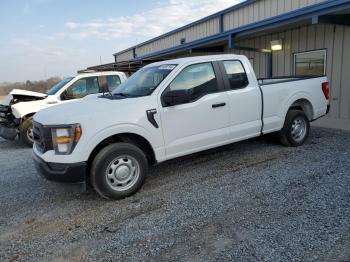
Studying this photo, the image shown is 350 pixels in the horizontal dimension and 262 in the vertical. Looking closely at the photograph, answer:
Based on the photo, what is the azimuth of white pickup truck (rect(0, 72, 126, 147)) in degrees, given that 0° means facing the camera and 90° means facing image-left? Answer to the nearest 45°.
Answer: approximately 45°

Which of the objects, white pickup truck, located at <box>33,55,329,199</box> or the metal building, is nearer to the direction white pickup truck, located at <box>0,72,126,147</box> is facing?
the white pickup truck

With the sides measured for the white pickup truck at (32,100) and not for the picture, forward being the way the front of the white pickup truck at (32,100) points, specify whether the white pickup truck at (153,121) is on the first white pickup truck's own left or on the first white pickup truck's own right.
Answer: on the first white pickup truck's own left

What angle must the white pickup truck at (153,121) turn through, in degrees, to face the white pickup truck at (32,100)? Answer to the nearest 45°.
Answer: approximately 90° to its right

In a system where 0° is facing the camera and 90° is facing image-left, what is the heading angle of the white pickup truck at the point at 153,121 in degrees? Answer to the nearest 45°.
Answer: approximately 45°

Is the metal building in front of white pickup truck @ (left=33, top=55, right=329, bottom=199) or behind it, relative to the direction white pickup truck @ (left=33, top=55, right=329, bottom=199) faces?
behind

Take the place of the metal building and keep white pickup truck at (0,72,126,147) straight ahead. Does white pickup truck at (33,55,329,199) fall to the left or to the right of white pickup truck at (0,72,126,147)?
left

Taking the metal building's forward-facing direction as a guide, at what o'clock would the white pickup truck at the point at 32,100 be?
The white pickup truck is roughly at 1 o'clock from the metal building.
